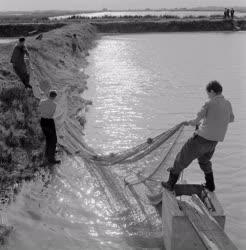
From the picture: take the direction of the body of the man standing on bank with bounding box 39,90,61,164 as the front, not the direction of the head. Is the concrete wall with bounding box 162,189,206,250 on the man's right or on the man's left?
on the man's right

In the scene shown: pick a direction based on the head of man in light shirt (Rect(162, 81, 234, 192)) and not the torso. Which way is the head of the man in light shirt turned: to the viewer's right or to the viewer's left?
to the viewer's left

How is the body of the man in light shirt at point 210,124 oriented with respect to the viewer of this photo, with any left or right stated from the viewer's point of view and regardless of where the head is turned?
facing away from the viewer and to the left of the viewer

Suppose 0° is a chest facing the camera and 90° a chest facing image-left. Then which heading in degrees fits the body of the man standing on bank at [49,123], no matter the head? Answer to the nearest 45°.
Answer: approximately 270°

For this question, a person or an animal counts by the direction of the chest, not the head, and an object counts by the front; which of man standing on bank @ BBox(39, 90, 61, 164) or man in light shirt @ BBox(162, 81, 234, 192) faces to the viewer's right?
the man standing on bank

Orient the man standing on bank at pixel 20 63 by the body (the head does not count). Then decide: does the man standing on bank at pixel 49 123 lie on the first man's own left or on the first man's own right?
on the first man's own right

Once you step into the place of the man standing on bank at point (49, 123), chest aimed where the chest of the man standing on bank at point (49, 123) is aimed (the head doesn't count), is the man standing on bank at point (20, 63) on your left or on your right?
on your left

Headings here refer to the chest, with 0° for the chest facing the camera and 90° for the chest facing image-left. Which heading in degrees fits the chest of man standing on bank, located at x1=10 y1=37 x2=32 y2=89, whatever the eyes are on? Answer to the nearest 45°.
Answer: approximately 270°

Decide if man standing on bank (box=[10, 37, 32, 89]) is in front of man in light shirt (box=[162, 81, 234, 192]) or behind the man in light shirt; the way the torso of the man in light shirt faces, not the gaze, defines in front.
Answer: in front

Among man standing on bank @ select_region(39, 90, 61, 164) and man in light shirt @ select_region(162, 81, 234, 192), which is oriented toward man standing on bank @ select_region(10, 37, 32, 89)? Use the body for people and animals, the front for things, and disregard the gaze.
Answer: the man in light shirt
